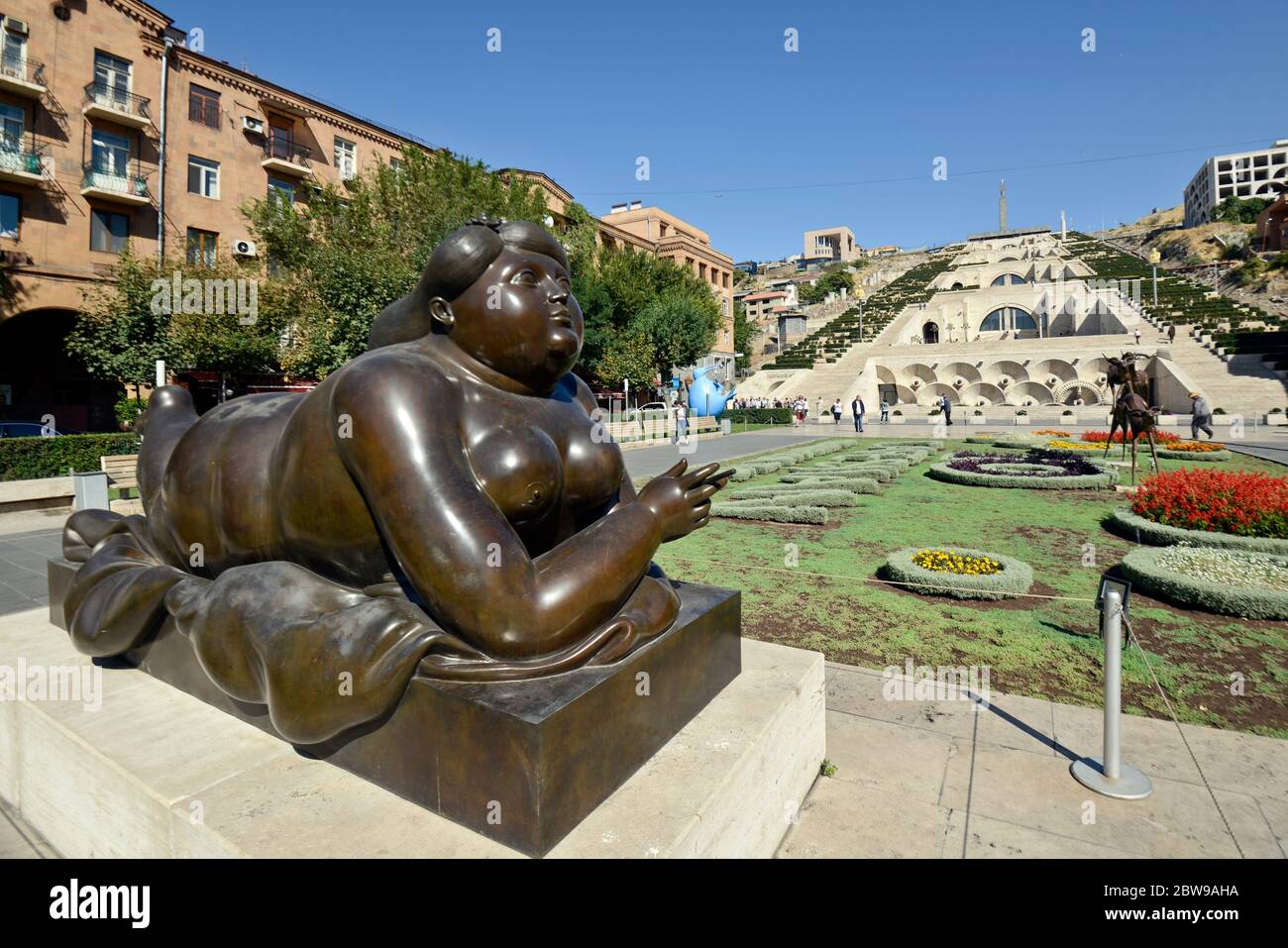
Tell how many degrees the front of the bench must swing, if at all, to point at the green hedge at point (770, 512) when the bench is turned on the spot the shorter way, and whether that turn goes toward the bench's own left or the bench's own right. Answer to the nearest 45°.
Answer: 0° — it already faces it

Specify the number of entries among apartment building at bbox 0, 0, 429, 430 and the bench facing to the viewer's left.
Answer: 0

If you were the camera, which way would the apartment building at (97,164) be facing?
facing the viewer and to the right of the viewer

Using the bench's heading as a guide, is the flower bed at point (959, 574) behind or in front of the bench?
in front

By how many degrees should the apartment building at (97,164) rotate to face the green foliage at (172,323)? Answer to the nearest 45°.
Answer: approximately 45° to its right

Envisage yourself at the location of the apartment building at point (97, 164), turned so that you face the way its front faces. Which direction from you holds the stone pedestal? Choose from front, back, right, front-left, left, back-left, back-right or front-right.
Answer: front-right

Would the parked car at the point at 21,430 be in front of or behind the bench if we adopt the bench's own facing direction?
behind

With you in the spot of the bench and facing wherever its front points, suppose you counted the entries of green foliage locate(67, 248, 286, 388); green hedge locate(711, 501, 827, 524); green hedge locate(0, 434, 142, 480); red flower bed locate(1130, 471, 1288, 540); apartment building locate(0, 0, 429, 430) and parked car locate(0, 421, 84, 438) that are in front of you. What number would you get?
2

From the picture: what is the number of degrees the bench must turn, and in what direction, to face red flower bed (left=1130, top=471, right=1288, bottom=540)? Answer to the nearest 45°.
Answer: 0° — it already faces it

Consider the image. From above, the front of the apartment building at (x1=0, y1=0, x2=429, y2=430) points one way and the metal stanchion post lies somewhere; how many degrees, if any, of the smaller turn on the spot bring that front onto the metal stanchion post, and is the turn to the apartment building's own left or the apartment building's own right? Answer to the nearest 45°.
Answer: approximately 45° to the apartment building's own right

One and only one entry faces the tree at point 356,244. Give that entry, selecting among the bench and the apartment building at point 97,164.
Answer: the apartment building

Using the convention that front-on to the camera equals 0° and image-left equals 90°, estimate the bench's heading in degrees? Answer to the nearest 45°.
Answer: approximately 315°

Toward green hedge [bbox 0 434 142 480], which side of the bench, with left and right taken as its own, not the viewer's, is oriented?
back

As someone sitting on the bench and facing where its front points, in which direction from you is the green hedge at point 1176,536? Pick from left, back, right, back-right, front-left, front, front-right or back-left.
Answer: front

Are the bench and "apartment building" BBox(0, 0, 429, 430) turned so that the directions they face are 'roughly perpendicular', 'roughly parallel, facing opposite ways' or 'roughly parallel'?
roughly parallel

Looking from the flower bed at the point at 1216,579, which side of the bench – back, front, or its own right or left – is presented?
front
